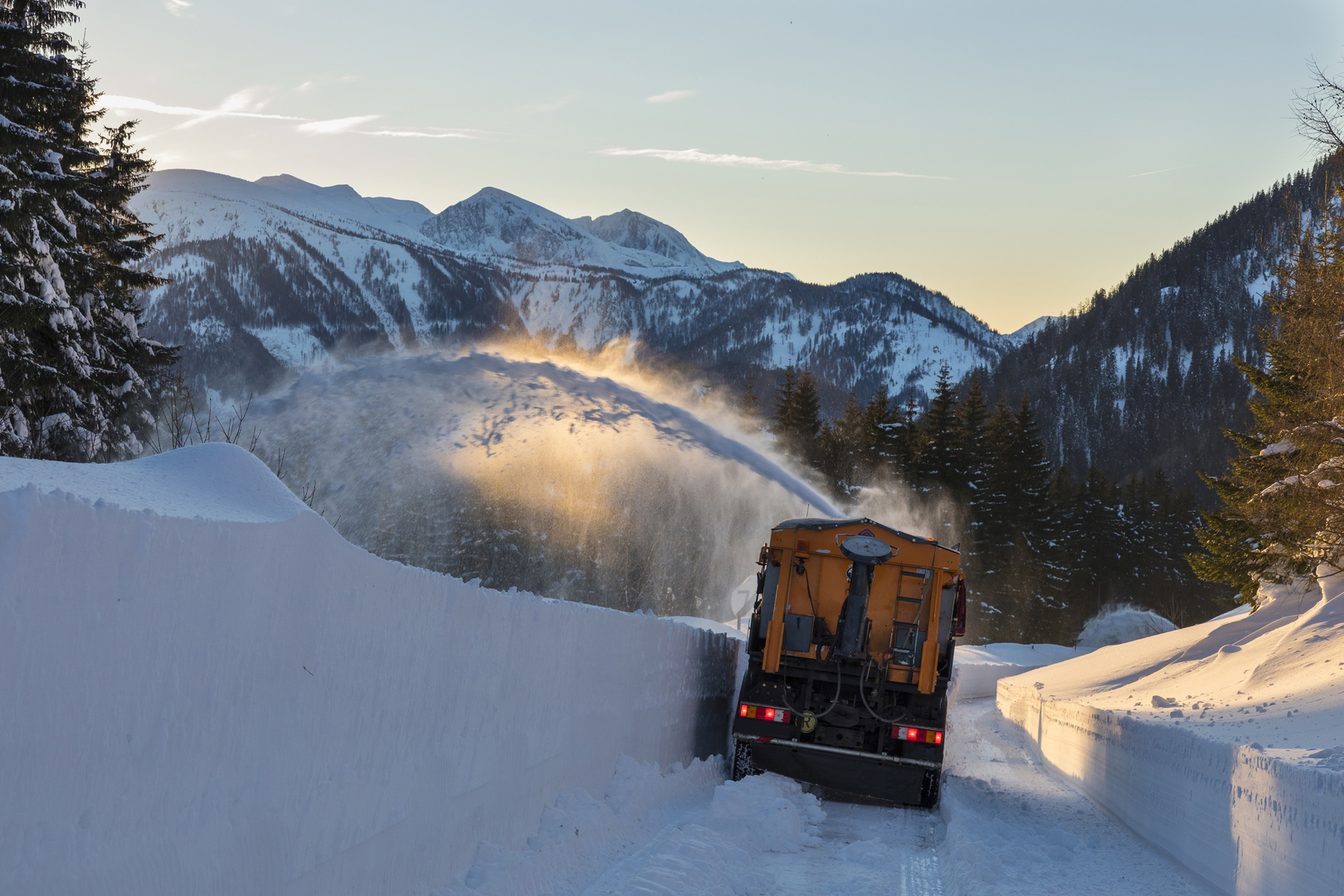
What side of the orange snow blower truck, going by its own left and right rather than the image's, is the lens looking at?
back

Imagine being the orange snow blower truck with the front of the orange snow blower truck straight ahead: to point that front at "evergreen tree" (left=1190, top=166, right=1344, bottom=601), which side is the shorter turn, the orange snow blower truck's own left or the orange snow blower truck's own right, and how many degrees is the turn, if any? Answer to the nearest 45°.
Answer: approximately 45° to the orange snow blower truck's own right

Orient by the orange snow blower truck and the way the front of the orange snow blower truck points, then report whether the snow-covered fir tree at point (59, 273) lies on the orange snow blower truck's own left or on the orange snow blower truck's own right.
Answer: on the orange snow blower truck's own left
